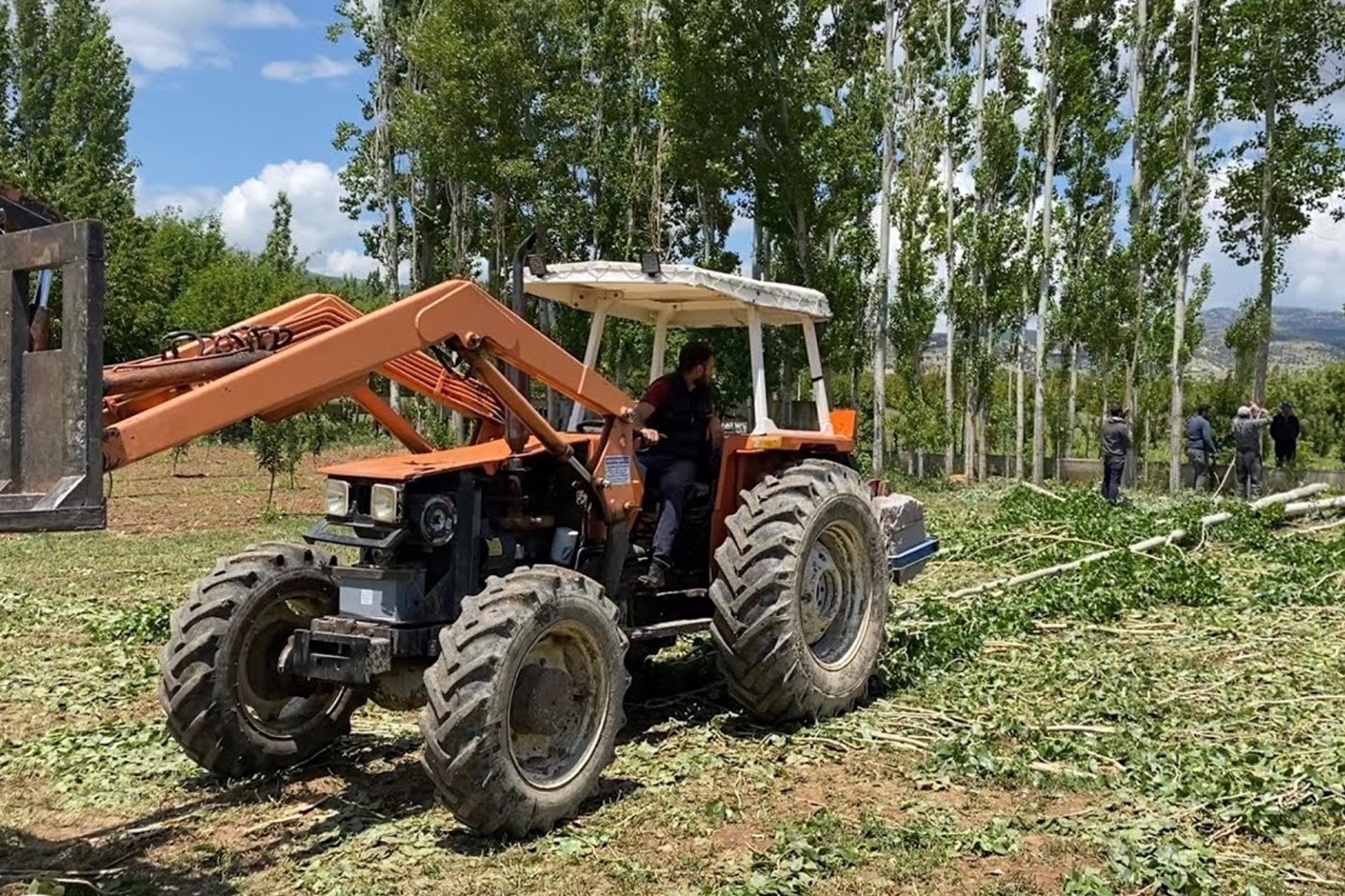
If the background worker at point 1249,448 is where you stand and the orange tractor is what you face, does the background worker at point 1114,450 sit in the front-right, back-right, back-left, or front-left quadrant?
front-right

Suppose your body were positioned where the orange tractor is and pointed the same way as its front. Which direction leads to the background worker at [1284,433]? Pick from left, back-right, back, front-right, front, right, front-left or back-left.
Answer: back

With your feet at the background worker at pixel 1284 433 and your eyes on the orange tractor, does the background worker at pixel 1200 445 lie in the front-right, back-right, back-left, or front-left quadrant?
front-right

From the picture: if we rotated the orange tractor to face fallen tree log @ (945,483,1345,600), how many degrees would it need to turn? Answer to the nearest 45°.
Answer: approximately 180°

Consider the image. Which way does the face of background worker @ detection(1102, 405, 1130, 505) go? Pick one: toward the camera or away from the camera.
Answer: away from the camera

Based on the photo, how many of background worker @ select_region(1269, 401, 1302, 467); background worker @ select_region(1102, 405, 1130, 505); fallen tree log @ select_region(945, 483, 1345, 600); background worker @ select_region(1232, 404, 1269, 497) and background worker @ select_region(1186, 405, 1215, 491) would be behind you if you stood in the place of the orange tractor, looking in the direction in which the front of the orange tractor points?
5

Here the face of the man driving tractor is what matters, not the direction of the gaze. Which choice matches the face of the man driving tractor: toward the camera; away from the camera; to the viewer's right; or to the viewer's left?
to the viewer's right

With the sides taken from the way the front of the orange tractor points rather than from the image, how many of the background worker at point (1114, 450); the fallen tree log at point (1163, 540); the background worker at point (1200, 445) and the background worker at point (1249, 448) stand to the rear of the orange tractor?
4

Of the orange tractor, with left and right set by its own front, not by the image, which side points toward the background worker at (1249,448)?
back

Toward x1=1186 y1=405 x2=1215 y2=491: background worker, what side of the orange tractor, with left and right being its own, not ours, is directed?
back

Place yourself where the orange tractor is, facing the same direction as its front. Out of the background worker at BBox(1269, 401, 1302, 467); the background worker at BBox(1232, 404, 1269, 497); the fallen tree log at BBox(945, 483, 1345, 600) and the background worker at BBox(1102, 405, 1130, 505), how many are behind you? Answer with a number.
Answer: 4
